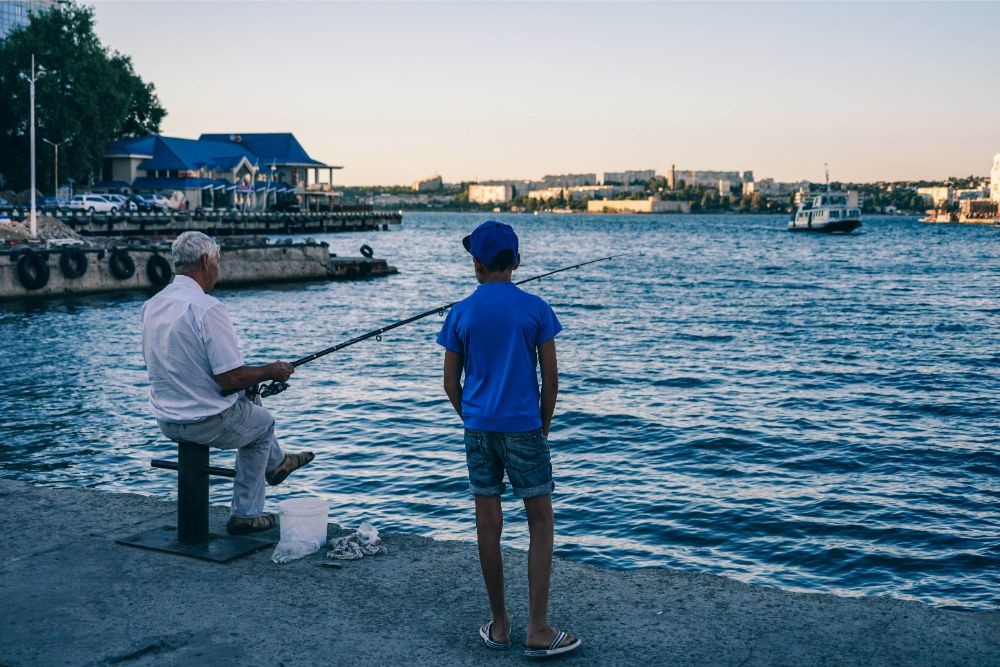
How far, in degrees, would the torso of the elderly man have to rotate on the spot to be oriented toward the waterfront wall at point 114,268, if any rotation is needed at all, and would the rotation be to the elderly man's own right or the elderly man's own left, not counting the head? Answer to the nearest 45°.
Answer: approximately 45° to the elderly man's own left

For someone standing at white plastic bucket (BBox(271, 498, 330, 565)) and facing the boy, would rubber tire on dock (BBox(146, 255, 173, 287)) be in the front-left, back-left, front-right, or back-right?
back-left

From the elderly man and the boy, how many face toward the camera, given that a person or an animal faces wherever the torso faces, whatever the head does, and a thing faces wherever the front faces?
0

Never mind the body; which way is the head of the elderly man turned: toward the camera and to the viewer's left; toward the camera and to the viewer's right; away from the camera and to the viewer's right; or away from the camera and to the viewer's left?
away from the camera and to the viewer's right

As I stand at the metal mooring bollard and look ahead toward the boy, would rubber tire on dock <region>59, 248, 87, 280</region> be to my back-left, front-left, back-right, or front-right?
back-left

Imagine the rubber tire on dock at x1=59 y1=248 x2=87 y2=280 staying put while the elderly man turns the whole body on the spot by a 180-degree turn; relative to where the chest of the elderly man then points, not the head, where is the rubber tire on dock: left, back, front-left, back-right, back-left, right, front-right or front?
back-right

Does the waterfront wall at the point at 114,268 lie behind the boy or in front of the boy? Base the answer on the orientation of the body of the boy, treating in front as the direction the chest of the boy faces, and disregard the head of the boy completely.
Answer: in front

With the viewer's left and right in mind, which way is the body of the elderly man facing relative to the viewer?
facing away from the viewer and to the right of the viewer

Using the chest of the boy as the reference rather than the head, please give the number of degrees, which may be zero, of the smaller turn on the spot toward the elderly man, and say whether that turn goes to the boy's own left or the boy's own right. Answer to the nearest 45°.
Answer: approximately 45° to the boy's own left

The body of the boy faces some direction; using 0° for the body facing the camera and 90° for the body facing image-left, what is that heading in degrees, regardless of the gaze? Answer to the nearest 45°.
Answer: approximately 180°
